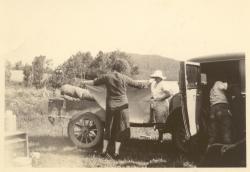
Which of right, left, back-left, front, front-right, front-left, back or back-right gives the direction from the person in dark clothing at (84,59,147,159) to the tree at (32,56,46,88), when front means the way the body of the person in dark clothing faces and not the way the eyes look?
left

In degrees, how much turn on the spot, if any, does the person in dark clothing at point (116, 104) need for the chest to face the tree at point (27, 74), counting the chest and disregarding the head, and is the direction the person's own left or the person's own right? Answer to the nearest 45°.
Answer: approximately 90° to the person's own left

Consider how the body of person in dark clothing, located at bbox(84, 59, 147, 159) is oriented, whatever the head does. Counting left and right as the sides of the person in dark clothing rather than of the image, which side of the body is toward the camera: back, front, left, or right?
back

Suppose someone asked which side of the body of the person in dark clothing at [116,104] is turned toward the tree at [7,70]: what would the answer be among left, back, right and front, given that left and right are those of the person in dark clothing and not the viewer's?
front
